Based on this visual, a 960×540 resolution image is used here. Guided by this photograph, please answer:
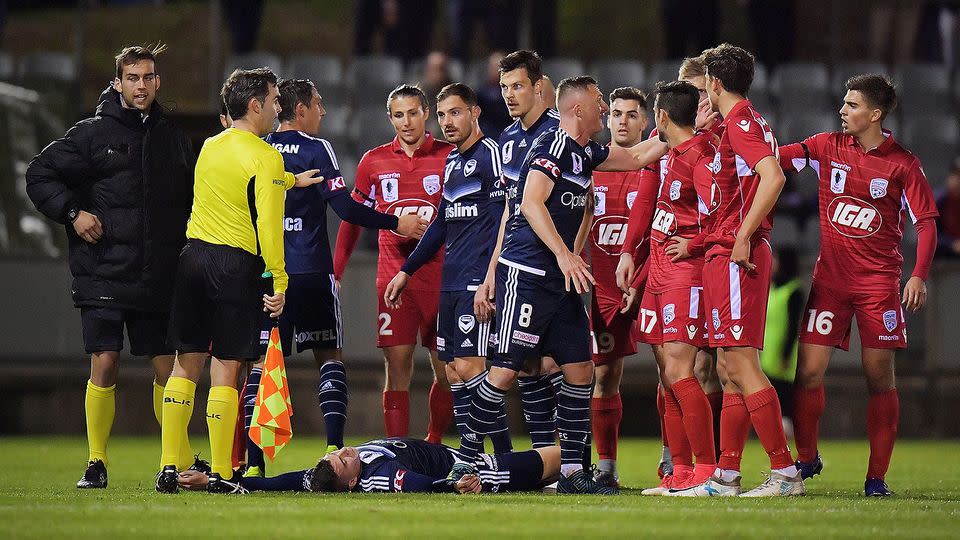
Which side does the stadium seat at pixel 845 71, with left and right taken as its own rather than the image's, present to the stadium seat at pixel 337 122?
right

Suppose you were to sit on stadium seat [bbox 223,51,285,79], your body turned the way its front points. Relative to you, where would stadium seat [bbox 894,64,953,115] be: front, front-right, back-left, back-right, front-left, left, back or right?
left

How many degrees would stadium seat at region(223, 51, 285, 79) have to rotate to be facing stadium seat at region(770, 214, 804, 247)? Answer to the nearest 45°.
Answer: approximately 90° to its left

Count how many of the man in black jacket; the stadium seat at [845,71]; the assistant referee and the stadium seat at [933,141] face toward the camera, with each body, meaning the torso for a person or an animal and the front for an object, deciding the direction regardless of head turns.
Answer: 3

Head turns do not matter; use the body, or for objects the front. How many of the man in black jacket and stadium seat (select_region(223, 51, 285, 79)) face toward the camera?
2

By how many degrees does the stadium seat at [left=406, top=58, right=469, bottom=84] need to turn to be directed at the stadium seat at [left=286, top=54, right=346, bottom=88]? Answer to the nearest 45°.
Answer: approximately 90° to its right

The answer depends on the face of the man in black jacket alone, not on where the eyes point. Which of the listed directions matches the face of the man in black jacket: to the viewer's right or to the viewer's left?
to the viewer's right

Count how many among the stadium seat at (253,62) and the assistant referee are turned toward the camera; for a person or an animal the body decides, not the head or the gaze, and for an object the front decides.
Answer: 1

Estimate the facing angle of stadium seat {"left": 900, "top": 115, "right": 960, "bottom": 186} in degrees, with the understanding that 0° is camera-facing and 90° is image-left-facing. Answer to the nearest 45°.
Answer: approximately 0°

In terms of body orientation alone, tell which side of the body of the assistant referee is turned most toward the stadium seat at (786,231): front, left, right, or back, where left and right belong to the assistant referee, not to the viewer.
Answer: front

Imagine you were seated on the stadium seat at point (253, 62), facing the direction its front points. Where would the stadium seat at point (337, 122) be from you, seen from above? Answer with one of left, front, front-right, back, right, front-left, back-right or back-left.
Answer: left

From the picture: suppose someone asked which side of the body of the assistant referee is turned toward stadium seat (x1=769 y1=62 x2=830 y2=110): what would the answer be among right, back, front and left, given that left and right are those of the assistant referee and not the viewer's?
front

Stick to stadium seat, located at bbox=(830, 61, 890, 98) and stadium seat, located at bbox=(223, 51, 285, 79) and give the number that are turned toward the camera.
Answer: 2
